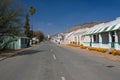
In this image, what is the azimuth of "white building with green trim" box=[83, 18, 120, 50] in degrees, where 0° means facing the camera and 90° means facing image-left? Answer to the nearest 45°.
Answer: approximately 45°
